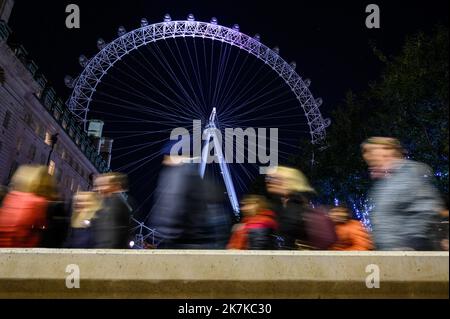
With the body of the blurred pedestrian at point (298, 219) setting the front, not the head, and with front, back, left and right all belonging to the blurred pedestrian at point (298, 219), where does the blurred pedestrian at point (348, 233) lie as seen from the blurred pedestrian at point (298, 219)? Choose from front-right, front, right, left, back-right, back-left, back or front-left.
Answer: back-right

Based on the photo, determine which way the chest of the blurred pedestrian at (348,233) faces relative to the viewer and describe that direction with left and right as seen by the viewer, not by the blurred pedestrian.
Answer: facing to the left of the viewer

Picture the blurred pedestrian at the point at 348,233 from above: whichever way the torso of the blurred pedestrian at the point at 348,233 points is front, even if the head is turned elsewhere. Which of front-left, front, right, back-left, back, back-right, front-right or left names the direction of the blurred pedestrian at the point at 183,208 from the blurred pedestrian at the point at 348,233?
front-left

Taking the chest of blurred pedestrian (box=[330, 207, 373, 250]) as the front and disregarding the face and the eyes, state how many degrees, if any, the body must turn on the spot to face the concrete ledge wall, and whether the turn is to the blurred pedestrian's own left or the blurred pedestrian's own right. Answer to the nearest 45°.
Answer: approximately 90° to the blurred pedestrian's own left

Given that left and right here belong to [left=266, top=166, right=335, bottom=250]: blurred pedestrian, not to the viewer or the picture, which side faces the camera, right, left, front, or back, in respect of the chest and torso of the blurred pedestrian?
left
